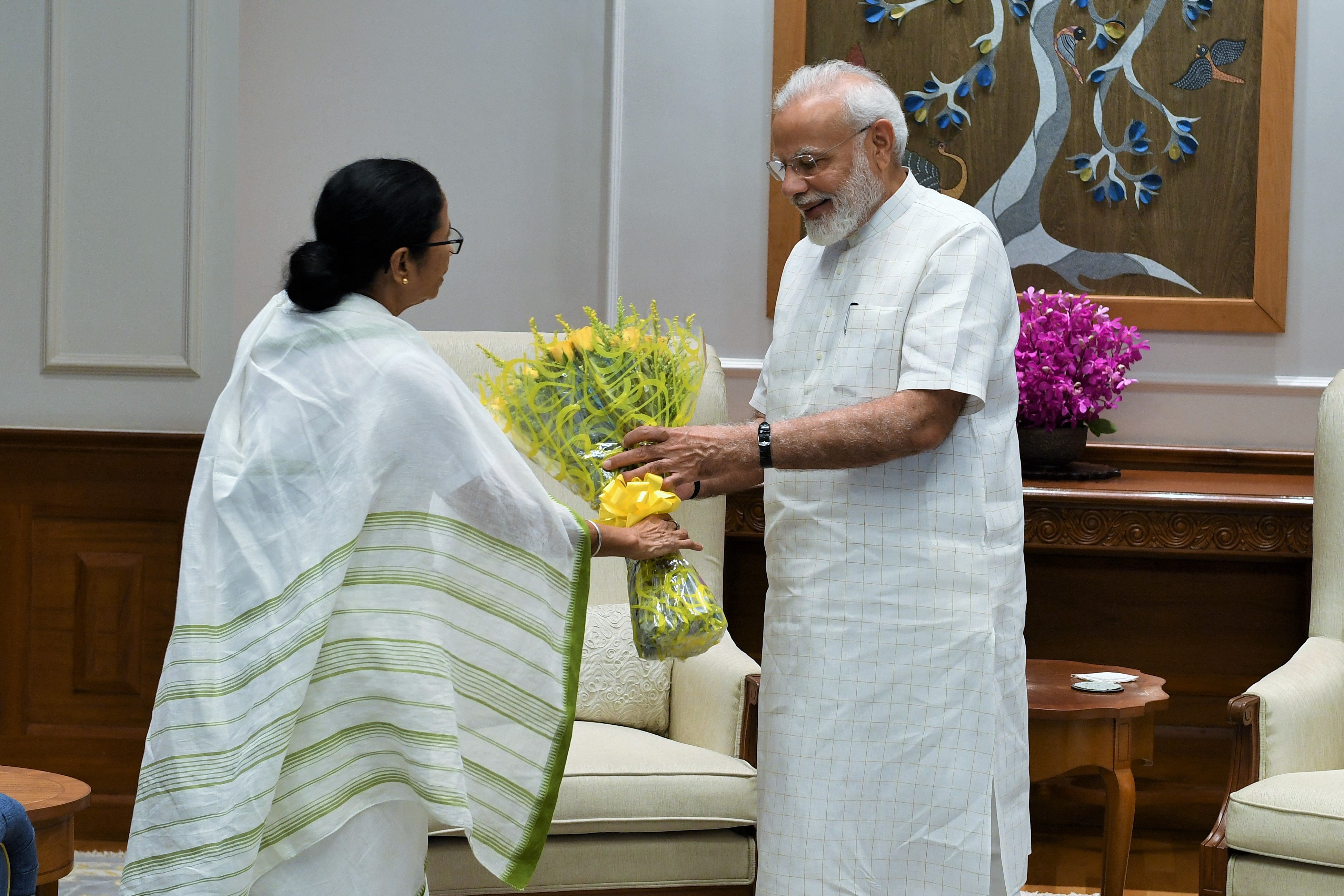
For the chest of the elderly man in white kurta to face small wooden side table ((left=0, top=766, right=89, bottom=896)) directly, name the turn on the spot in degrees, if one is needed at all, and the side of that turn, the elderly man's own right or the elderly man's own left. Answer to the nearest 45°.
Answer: approximately 45° to the elderly man's own right

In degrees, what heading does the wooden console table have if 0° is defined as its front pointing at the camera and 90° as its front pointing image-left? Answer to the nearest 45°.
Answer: approximately 0°

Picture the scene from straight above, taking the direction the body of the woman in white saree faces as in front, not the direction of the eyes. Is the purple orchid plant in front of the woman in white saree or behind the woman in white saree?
in front

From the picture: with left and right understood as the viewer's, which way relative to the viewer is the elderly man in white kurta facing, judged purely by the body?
facing the viewer and to the left of the viewer

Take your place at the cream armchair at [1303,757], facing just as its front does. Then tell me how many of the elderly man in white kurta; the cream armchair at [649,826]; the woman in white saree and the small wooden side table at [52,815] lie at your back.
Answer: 0

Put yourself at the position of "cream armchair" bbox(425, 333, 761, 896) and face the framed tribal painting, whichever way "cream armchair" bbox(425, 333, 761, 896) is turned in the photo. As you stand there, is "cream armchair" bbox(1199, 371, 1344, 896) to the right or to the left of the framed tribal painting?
right

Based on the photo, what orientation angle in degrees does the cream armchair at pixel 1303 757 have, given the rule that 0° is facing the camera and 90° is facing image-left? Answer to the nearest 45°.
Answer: approximately 45°

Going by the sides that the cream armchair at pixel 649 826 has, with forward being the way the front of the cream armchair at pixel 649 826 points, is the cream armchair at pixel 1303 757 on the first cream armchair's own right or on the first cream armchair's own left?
on the first cream armchair's own left

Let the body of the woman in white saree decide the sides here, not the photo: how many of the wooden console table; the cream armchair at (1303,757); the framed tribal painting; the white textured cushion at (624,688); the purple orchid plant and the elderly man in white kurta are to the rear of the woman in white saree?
0

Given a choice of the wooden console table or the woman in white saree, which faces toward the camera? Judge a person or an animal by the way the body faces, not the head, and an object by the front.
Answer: the wooden console table

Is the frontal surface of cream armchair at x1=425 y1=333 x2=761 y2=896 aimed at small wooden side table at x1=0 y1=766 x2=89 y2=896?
no

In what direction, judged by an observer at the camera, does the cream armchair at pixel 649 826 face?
facing the viewer

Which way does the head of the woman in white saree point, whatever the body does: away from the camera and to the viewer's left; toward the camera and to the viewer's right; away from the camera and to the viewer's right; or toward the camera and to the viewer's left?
away from the camera and to the viewer's right

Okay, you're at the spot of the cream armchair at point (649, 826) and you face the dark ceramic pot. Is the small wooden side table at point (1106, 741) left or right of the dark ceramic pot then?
right

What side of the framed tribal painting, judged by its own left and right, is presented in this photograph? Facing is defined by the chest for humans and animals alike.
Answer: front

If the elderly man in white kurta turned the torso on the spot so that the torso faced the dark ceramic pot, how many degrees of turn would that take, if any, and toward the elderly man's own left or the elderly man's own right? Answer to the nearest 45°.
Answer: approximately 135° to the elderly man's own right

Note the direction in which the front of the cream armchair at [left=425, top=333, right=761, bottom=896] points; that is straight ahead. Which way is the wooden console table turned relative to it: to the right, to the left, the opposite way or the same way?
the same way
